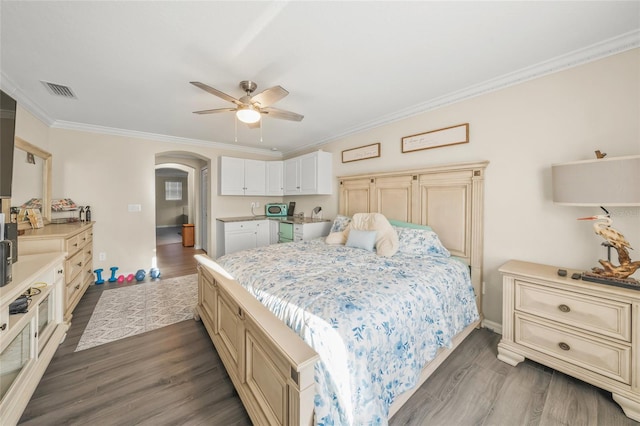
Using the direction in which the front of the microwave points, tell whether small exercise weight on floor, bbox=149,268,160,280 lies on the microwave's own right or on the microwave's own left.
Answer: on the microwave's own right

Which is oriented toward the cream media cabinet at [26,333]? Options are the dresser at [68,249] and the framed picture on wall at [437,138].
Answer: the framed picture on wall

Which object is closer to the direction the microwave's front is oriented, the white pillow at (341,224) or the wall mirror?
the white pillow

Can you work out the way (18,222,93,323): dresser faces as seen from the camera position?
facing to the right of the viewer

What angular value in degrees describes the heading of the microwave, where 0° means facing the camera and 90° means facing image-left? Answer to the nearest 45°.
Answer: approximately 0°

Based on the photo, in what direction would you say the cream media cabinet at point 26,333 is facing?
to the viewer's right

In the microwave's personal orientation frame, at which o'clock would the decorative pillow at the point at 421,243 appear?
The decorative pillow is roughly at 11 o'clock from the microwave.

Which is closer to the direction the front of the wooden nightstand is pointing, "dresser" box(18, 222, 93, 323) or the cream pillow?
the dresser

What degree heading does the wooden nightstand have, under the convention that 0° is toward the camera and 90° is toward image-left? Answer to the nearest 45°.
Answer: approximately 45°
